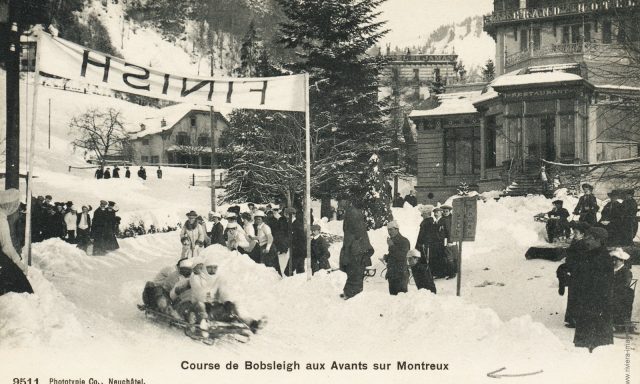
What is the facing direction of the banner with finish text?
away from the camera

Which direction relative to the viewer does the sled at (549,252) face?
to the viewer's left

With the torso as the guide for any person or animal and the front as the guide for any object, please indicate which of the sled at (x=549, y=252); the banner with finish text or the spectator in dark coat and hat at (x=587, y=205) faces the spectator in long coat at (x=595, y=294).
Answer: the spectator in dark coat and hat at (x=587, y=205)

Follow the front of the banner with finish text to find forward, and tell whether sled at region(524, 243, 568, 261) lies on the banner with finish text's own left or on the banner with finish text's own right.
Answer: on the banner with finish text's own right

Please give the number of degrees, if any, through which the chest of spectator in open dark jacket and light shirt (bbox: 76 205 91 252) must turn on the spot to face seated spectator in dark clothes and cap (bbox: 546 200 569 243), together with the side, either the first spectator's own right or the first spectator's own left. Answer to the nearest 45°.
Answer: approximately 45° to the first spectator's own left

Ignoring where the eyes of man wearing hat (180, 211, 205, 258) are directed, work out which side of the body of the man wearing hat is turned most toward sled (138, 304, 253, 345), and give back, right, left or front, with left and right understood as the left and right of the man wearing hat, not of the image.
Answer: front

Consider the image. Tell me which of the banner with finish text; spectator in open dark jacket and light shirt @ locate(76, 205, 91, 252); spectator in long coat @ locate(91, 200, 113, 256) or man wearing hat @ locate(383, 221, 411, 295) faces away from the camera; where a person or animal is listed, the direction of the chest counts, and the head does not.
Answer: the banner with finish text

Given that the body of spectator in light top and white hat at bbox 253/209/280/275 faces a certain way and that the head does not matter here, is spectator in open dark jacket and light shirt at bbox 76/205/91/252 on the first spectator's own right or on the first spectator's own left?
on the first spectator's own right
